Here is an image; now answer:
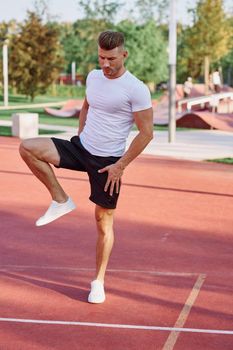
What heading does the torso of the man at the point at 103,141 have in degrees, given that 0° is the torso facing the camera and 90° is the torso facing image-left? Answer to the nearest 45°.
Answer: approximately 45°

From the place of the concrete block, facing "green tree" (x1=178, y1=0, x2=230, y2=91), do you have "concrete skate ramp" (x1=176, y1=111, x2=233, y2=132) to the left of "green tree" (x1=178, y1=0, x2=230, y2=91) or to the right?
right

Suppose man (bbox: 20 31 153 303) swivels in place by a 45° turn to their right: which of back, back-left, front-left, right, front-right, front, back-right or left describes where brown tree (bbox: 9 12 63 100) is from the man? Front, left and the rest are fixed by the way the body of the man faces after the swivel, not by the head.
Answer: right

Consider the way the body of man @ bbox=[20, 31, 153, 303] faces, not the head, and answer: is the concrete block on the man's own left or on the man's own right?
on the man's own right
